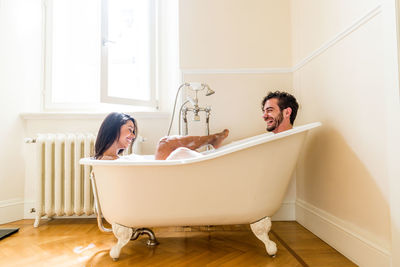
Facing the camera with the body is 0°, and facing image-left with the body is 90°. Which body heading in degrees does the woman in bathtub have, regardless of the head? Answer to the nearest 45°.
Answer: approximately 270°

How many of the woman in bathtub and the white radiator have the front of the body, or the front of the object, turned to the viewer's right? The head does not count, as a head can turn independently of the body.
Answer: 1

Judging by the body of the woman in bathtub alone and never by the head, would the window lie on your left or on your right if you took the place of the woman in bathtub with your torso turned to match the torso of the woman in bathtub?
on your left

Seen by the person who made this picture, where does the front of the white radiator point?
facing the viewer

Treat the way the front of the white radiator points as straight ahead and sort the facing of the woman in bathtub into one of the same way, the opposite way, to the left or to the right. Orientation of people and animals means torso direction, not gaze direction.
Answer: to the left
